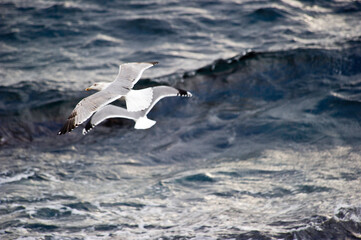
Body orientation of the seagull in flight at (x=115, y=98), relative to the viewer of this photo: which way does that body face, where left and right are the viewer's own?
facing away from the viewer and to the left of the viewer
